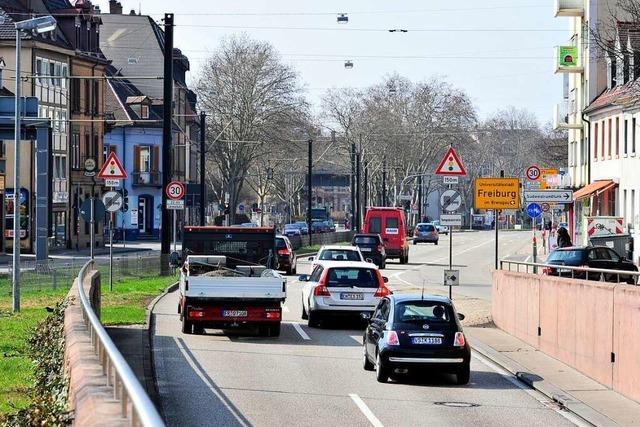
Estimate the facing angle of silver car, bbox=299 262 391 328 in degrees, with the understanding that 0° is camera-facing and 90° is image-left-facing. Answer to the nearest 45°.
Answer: approximately 180°

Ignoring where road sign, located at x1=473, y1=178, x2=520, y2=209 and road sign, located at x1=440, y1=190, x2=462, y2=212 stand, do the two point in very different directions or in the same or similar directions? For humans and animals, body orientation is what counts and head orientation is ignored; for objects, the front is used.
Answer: same or similar directions

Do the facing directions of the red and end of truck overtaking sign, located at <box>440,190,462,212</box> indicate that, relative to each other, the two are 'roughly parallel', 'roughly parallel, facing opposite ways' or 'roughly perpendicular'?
roughly parallel, facing opposite ways

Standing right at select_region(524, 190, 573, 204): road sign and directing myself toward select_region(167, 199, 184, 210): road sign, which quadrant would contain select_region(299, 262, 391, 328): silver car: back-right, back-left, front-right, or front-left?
front-left

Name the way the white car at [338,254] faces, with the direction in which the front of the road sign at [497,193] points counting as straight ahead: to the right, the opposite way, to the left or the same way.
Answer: the opposite way

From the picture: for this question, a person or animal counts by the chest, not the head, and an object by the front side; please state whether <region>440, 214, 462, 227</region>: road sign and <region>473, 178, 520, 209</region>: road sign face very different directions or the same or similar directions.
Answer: same or similar directions

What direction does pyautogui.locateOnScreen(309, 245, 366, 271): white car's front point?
away from the camera

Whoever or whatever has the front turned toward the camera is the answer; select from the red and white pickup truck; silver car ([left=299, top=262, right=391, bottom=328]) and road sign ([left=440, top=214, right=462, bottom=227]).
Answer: the road sign

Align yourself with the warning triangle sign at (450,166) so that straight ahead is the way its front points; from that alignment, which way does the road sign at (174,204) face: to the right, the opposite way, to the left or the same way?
the same way

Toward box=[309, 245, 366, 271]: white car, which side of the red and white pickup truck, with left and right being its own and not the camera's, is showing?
front

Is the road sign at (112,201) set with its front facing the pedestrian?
no

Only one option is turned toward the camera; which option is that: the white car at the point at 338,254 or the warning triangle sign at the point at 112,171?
the warning triangle sign

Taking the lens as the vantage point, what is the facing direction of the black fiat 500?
facing away from the viewer

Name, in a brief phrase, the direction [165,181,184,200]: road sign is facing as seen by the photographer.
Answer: facing the viewer

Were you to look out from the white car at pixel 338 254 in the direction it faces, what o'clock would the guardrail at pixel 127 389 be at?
The guardrail is roughly at 6 o'clock from the white car.

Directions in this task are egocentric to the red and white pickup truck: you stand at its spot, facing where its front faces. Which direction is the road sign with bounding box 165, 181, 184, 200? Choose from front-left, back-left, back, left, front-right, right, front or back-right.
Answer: front

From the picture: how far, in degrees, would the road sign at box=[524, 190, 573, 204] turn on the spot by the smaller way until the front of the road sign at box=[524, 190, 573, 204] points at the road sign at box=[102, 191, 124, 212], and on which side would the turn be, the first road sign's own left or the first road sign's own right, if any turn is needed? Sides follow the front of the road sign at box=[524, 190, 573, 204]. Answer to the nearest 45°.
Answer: approximately 45° to the first road sign's own right

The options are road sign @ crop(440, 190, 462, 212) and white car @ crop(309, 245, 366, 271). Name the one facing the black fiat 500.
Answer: the road sign

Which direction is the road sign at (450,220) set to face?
toward the camera
